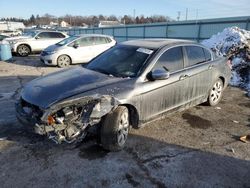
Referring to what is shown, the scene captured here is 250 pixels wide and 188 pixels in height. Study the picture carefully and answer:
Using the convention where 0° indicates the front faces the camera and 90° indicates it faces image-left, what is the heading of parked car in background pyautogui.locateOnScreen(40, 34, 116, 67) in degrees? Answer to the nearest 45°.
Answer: approximately 45°

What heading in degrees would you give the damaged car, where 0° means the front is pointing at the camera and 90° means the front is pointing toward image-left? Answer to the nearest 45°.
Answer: approximately 45°

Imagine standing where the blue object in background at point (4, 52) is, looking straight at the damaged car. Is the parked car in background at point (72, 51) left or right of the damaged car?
left

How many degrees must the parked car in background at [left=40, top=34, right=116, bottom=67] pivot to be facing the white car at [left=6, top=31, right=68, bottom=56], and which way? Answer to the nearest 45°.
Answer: approximately 90° to its right

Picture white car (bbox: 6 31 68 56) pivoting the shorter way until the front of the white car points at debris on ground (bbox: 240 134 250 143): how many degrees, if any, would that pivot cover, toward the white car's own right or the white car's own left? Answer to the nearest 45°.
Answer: approximately 45° to the white car's own left

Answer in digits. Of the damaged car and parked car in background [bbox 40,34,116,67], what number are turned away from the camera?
0

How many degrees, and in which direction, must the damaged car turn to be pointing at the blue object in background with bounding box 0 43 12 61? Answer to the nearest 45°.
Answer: approximately 90° to its right
